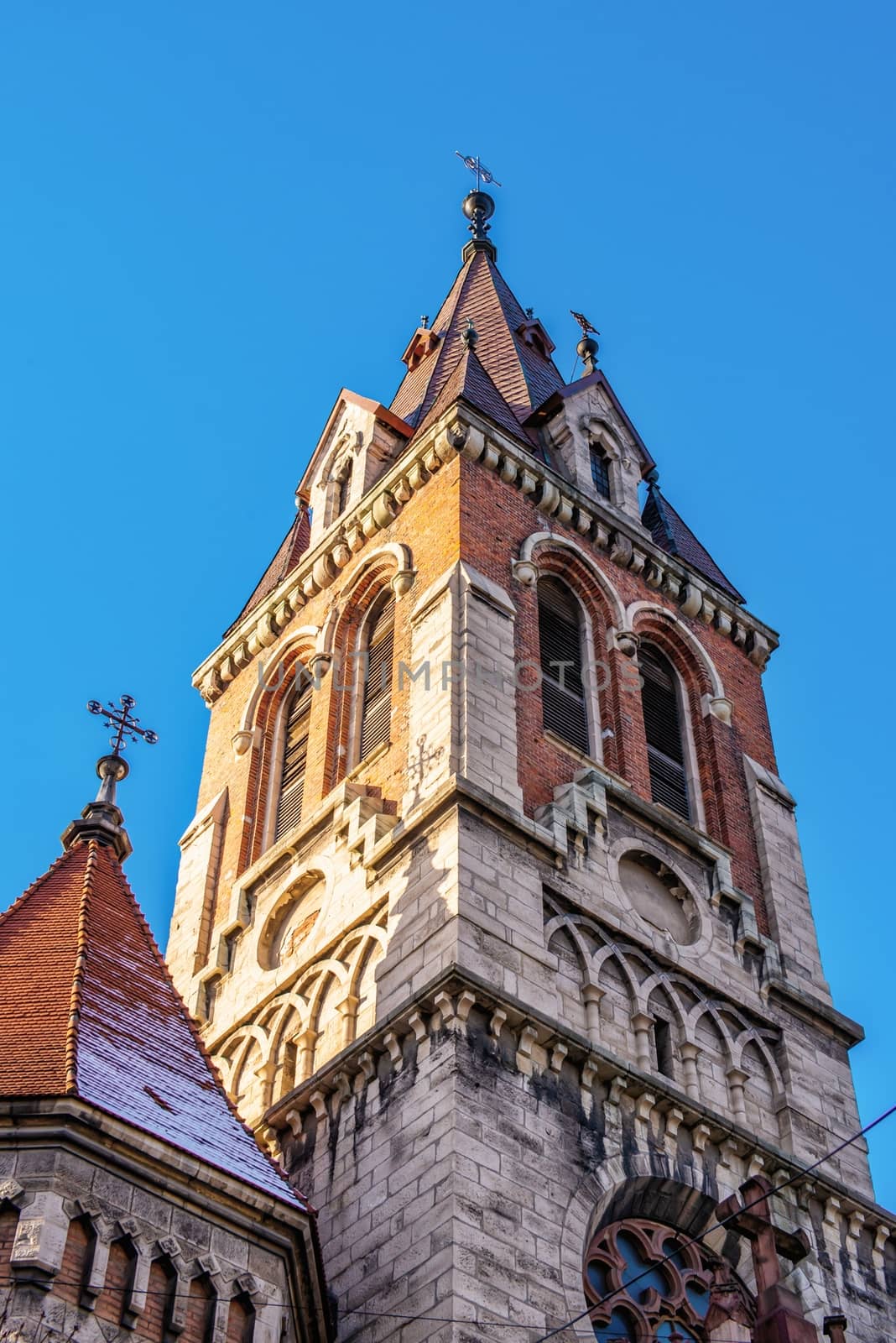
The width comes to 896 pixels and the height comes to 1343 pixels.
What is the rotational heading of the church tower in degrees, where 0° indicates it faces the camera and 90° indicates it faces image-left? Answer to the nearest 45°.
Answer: approximately 315°
